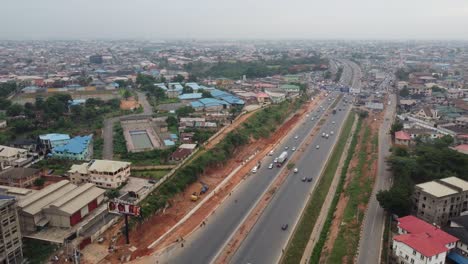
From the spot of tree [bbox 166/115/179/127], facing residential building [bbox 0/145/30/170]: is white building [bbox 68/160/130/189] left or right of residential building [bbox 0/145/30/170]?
left

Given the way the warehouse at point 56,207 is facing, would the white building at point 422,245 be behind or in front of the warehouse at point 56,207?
in front

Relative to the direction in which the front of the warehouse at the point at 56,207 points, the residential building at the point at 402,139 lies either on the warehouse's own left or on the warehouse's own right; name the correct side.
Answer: on the warehouse's own left

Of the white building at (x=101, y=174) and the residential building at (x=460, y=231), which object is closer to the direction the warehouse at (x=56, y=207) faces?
the residential building

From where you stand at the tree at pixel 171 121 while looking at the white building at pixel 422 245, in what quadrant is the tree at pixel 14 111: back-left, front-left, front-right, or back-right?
back-right

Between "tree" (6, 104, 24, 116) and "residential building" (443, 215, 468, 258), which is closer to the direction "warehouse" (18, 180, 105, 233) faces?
the residential building

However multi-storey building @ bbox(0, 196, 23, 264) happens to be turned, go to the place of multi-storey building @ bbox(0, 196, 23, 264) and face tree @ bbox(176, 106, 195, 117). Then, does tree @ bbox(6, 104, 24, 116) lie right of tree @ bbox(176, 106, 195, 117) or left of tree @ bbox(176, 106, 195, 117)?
left

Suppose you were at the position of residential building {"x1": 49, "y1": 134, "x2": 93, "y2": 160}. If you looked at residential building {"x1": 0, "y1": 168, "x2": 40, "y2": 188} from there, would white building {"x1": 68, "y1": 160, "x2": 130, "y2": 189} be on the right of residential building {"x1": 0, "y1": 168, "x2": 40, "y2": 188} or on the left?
left

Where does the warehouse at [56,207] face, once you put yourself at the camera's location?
facing the viewer and to the right of the viewer

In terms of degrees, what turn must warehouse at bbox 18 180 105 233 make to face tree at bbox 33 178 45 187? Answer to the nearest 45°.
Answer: approximately 135° to its left

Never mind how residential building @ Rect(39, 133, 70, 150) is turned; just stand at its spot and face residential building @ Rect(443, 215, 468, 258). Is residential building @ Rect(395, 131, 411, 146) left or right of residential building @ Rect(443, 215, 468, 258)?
left

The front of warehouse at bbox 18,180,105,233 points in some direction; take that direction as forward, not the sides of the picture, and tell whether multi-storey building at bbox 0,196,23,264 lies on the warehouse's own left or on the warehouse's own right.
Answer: on the warehouse's own right

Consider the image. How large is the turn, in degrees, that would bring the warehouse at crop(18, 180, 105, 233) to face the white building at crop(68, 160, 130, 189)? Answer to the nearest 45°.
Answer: approximately 90° to its left
